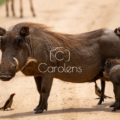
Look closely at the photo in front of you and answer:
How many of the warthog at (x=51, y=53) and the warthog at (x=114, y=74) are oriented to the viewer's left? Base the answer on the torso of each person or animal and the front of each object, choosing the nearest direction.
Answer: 2

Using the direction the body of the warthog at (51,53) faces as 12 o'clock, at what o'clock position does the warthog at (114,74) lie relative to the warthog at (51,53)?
the warthog at (114,74) is roughly at 6 o'clock from the warthog at (51,53).

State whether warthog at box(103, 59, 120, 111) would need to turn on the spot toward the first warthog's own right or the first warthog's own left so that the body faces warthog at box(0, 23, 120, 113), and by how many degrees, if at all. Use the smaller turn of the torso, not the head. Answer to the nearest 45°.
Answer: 0° — it already faces it

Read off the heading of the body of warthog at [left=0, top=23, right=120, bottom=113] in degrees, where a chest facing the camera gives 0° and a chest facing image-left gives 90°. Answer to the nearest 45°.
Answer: approximately 90°

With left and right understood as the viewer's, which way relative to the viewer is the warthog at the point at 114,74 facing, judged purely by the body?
facing to the left of the viewer
